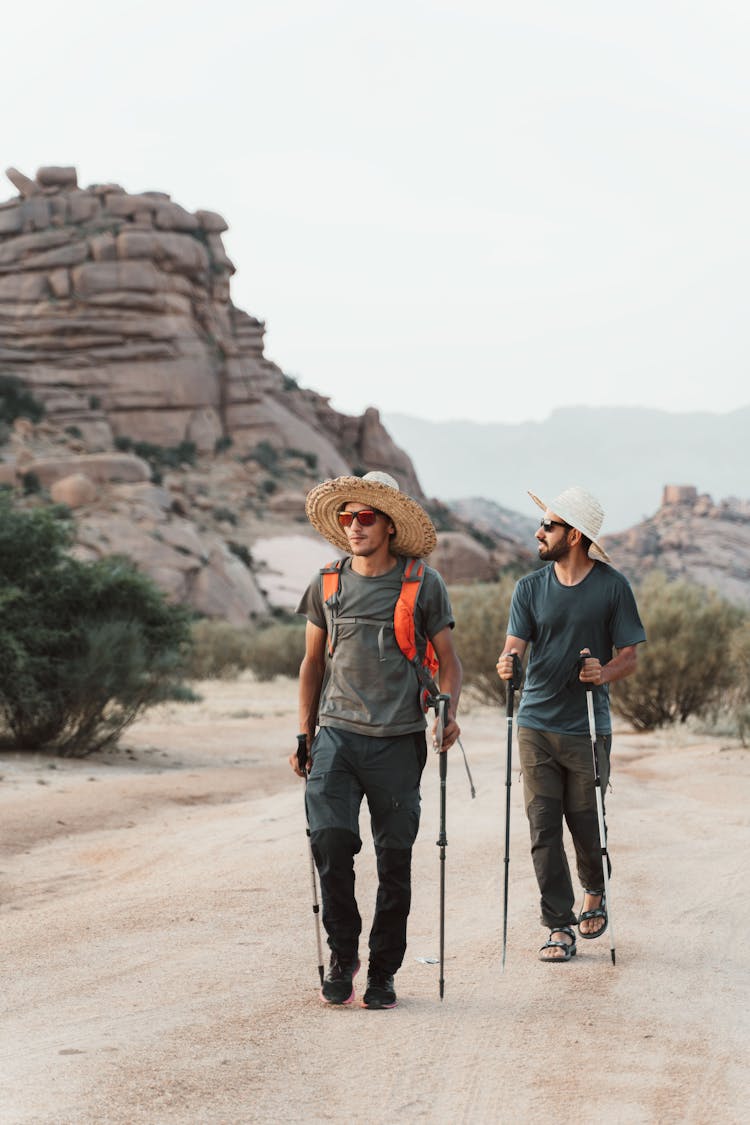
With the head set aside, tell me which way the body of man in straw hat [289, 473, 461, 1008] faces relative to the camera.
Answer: toward the camera

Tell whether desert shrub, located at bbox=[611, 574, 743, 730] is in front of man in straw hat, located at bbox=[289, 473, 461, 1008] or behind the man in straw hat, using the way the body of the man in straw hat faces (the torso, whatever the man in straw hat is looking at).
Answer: behind

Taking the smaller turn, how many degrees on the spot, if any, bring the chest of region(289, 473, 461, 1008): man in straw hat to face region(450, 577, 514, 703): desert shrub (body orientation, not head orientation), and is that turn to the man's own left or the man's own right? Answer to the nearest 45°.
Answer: approximately 180°

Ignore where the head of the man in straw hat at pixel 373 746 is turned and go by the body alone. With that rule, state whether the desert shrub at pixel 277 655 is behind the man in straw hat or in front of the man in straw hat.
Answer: behind

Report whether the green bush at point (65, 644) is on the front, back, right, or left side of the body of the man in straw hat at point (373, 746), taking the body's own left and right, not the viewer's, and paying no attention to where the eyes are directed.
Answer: back

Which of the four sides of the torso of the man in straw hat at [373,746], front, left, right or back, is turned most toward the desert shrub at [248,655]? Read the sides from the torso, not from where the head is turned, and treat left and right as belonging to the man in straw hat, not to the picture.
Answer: back

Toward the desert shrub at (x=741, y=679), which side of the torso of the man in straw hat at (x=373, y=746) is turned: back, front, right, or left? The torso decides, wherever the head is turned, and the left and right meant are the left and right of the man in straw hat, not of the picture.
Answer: back
